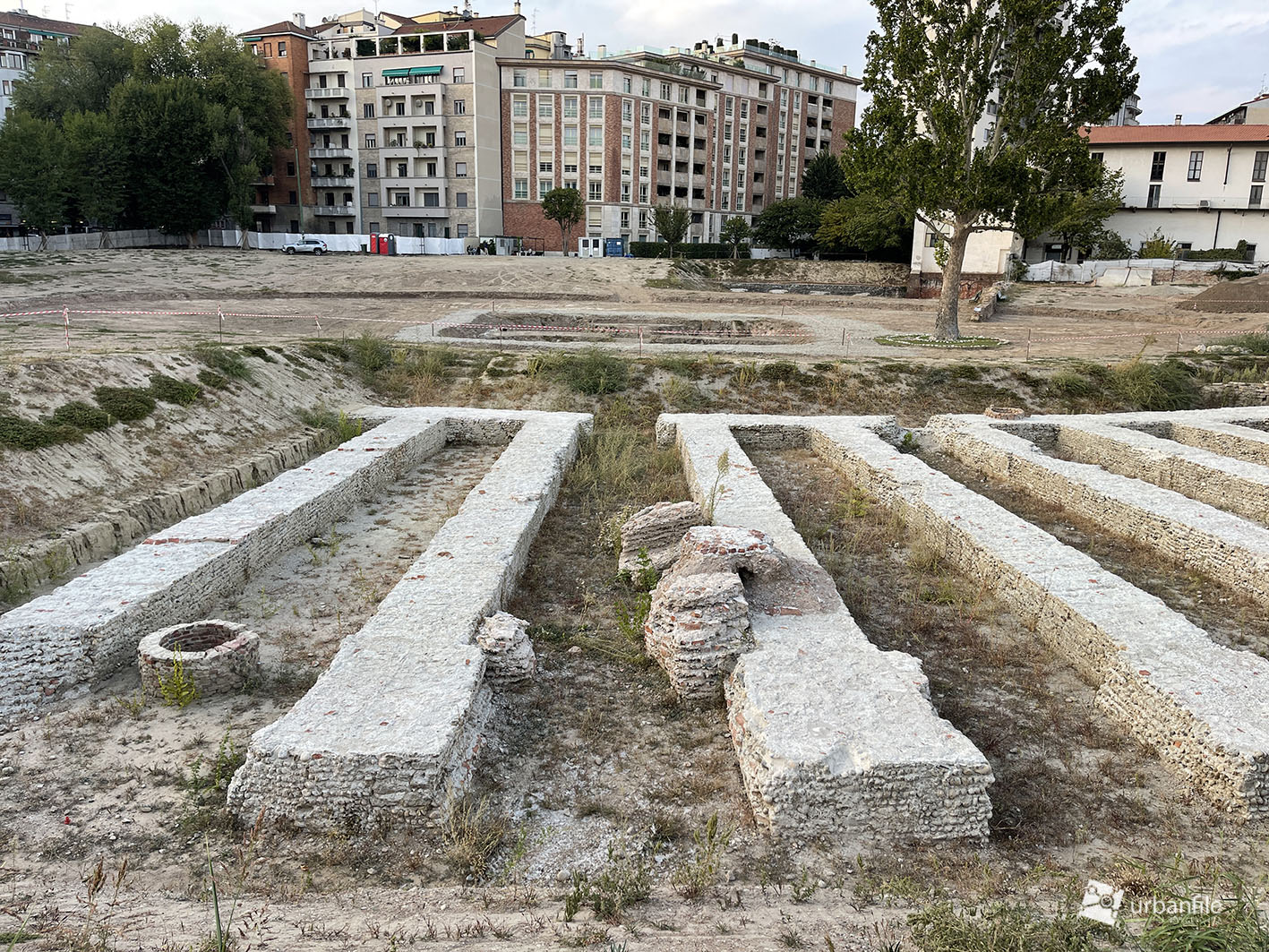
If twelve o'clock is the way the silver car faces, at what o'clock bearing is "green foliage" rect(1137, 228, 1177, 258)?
The green foliage is roughly at 7 o'clock from the silver car.

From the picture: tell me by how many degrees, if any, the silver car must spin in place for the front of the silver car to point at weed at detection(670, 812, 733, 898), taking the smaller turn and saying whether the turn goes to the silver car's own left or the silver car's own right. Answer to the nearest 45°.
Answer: approximately 90° to the silver car's own left

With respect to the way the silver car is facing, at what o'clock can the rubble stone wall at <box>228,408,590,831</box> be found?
The rubble stone wall is roughly at 9 o'clock from the silver car.

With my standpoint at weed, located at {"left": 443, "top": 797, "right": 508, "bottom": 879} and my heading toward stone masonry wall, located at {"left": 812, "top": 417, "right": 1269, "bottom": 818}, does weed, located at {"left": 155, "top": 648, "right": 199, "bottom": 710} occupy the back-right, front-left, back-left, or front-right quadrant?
back-left

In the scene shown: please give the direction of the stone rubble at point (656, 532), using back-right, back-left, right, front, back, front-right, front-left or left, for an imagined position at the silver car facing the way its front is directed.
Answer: left

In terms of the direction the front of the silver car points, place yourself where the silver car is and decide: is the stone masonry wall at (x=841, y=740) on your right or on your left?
on your left

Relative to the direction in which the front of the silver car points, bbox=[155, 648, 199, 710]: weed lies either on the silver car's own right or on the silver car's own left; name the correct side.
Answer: on the silver car's own left

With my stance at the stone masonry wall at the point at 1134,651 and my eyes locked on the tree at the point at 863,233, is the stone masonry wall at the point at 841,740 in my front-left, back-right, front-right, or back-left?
back-left

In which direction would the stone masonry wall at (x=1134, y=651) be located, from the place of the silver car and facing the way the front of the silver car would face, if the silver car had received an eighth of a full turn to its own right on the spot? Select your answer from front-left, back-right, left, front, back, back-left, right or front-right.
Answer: back-left

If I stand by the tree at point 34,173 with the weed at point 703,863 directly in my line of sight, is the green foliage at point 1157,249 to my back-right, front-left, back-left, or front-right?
front-left

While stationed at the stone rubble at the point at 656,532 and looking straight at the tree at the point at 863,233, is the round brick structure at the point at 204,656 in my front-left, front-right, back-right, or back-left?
back-left

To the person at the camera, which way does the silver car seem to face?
facing to the left of the viewer

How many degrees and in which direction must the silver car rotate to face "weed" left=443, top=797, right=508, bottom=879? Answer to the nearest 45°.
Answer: approximately 90° to its left

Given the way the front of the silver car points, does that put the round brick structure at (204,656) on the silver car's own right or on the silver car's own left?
on the silver car's own left

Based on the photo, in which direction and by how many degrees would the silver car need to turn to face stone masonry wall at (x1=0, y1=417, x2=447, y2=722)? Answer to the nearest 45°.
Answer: approximately 90° to its left

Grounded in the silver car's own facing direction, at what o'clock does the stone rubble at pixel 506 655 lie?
The stone rubble is roughly at 9 o'clock from the silver car.
